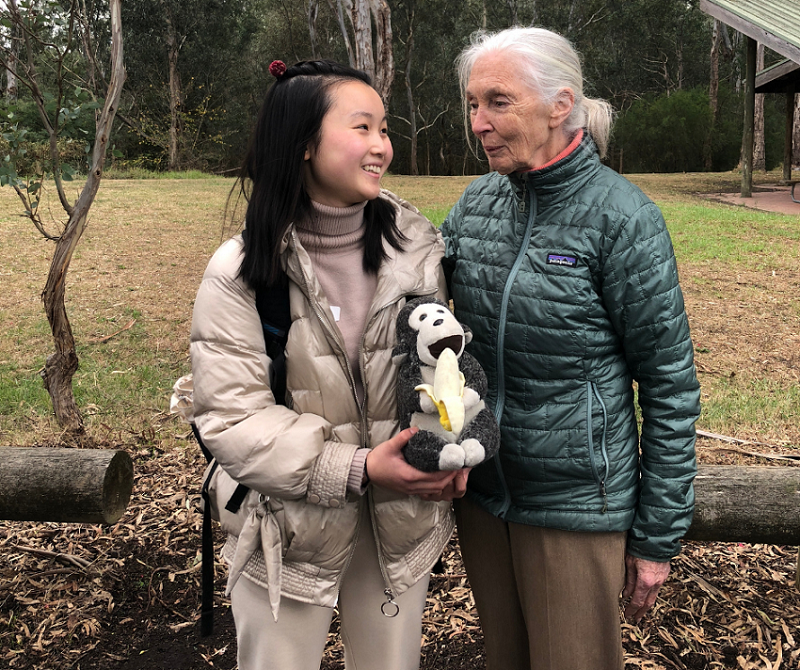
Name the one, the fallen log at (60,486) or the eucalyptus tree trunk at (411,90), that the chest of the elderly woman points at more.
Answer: the fallen log

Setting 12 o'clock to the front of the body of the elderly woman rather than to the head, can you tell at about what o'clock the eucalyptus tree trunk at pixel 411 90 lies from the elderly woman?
The eucalyptus tree trunk is roughly at 4 o'clock from the elderly woman.

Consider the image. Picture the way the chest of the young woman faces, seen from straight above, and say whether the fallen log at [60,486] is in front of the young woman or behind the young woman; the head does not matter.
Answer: behind

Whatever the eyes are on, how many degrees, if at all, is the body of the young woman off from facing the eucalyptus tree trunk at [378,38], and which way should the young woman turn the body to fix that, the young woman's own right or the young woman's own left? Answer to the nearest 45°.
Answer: approximately 135° to the young woman's own left

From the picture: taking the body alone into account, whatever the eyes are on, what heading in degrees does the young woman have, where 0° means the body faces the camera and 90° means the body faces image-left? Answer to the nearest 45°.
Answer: approximately 315°

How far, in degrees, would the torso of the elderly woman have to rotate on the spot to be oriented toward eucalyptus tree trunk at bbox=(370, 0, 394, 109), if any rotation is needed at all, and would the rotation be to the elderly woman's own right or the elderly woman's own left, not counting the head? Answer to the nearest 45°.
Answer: approximately 135° to the elderly woman's own right

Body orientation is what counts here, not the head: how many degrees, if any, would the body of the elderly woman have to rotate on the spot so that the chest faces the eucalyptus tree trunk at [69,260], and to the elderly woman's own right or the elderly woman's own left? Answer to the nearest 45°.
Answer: approximately 90° to the elderly woman's own right

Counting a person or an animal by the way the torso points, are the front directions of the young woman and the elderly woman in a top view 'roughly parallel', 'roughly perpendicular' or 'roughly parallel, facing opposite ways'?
roughly perpendicular

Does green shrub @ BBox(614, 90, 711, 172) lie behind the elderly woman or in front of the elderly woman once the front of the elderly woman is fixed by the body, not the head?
behind

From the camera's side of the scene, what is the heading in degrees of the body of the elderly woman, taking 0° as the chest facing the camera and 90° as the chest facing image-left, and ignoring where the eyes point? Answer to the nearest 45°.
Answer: approximately 45°
